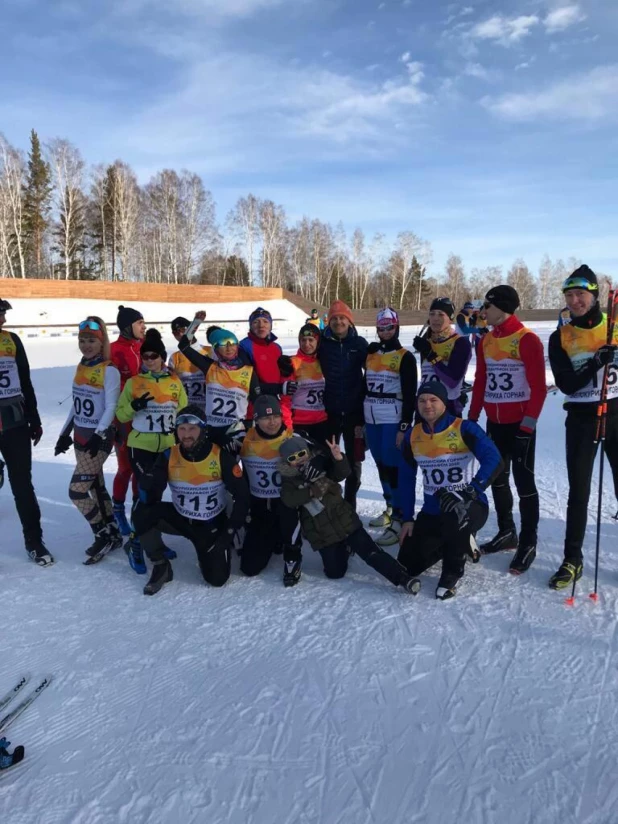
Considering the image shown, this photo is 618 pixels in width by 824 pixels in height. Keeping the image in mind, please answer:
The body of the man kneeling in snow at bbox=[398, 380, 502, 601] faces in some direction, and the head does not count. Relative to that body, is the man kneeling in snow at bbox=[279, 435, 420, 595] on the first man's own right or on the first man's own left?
on the first man's own right

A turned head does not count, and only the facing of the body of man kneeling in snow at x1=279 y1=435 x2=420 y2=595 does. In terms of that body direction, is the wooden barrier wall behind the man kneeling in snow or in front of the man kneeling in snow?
behind

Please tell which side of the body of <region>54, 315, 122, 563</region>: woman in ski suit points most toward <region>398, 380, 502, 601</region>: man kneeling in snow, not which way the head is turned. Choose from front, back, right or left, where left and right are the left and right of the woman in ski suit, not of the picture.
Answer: left

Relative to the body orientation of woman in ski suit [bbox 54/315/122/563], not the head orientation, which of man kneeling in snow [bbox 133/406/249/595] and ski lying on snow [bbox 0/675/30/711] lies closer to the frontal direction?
the ski lying on snow

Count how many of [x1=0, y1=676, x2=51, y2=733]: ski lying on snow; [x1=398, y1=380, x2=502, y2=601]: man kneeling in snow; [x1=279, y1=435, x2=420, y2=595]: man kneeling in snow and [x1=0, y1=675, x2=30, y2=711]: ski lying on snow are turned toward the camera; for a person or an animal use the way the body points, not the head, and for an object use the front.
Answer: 2

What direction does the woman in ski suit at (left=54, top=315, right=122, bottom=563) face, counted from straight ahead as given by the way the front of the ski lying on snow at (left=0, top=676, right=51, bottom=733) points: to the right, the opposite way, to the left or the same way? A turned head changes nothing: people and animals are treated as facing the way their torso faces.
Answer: the opposite way

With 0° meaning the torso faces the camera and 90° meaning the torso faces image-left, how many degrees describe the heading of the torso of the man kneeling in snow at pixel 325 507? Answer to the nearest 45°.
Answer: approximately 0°

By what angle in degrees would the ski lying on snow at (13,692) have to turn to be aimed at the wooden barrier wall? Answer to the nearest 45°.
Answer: approximately 45° to its left

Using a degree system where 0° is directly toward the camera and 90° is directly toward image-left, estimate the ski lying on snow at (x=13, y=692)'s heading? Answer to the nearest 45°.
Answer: approximately 225°

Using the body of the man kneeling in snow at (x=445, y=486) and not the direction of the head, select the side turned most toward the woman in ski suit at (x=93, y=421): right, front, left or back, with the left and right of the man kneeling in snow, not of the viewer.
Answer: right
